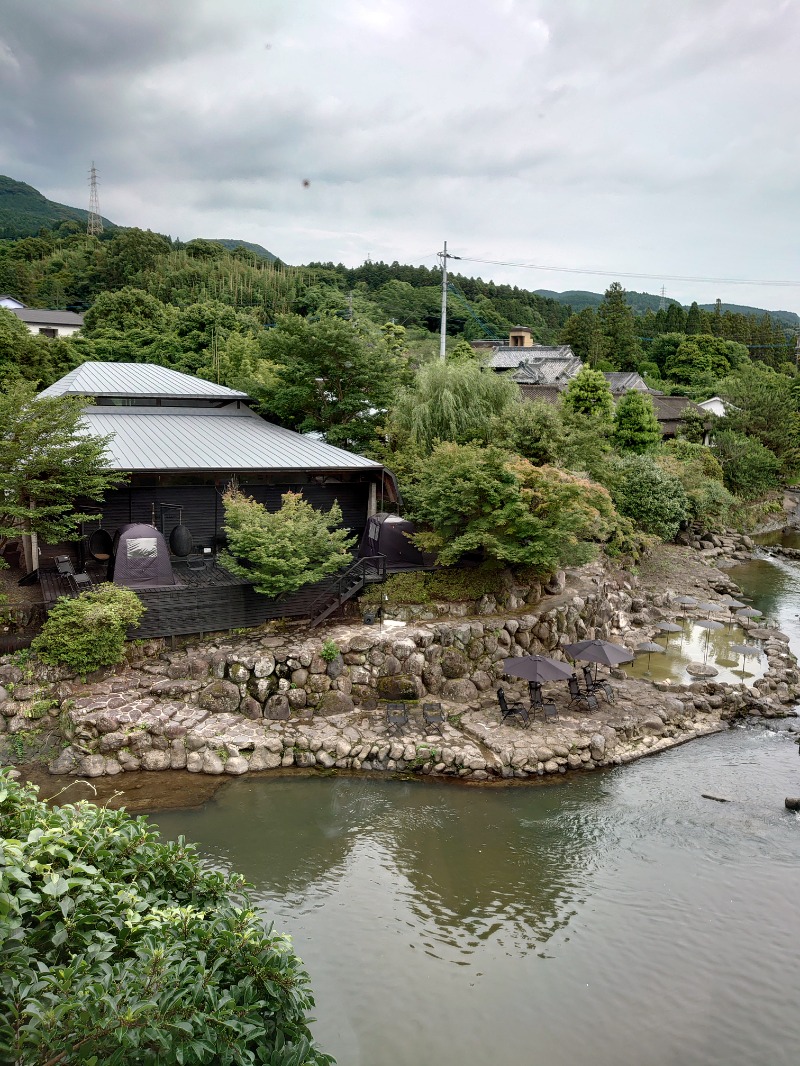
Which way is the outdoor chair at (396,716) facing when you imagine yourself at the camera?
facing the viewer

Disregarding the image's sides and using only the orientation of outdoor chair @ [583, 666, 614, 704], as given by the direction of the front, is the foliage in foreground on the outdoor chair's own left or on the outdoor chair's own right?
on the outdoor chair's own right

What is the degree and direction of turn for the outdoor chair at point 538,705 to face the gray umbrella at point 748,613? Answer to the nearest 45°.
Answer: approximately 90° to its left

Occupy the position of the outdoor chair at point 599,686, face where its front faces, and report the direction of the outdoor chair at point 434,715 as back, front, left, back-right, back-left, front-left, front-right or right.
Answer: right

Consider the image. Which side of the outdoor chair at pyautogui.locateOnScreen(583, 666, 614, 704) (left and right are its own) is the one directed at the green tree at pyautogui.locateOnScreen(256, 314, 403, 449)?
back

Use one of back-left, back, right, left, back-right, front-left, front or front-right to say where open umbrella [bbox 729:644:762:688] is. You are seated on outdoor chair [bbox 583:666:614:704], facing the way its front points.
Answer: left

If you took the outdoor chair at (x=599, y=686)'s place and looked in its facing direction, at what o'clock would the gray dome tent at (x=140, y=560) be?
The gray dome tent is roughly at 4 o'clock from the outdoor chair.

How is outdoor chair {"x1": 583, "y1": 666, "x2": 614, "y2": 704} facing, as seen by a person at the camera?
facing the viewer and to the right of the viewer

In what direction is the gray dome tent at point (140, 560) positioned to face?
toward the camera

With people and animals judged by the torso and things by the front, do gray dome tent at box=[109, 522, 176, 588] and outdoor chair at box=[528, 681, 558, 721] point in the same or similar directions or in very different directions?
same or similar directions

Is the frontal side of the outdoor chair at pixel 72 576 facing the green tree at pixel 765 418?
no

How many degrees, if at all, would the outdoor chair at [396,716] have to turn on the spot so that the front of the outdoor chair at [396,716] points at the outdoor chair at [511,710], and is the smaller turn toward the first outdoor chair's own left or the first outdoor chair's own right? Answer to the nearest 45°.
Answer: approximately 90° to the first outdoor chair's own left

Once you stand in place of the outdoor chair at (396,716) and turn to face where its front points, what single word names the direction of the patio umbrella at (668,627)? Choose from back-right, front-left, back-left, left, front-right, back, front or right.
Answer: back-left

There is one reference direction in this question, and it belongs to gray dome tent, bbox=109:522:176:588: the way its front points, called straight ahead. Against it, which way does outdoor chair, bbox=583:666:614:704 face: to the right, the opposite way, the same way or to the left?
the same way

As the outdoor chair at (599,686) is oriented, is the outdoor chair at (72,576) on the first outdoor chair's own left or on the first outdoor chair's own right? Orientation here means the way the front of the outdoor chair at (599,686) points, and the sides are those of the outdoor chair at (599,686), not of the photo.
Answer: on the first outdoor chair's own right

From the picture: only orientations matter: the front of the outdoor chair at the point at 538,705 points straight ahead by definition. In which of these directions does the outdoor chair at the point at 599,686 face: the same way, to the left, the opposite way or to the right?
the same way

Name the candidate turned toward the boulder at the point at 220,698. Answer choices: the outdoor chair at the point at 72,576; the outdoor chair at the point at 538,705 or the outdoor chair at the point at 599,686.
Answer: the outdoor chair at the point at 72,576

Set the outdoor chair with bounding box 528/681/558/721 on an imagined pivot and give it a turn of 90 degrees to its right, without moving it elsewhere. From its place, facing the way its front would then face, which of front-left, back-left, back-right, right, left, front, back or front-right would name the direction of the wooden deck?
front-right
